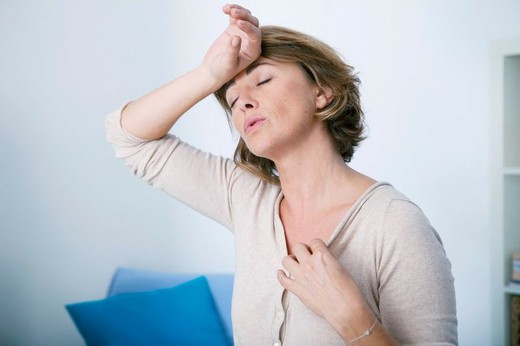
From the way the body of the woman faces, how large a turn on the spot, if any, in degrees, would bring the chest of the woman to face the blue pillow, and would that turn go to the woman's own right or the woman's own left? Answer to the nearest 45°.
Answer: approximately 90° to the woman's own right

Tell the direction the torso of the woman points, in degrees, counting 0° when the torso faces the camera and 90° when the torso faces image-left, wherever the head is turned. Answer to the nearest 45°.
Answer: approximately 45°

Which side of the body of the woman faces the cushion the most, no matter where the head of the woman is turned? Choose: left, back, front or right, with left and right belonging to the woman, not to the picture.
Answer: right
